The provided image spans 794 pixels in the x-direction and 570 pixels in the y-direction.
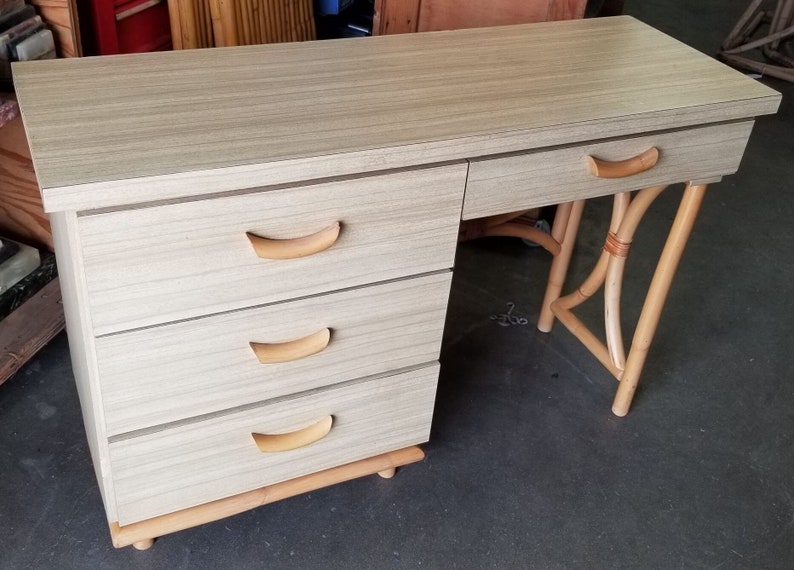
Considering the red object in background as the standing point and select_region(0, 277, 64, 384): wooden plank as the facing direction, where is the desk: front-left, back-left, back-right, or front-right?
front-left

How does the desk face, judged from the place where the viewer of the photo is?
facing the viewer and to the right of the viewer

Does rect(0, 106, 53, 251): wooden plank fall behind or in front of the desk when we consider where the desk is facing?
behind

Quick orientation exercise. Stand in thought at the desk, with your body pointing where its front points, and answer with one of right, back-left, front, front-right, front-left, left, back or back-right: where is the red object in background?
back

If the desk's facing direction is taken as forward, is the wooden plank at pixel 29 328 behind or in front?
behind
